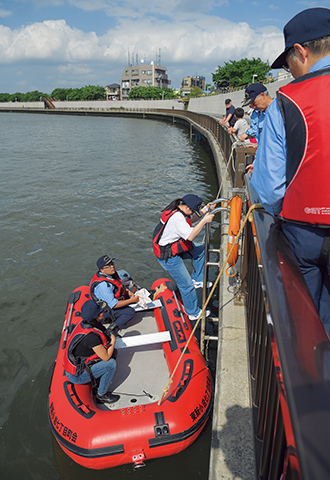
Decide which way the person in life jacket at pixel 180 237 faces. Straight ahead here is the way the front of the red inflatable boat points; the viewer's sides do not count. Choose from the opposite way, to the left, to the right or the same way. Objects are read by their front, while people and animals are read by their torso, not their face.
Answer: to the left

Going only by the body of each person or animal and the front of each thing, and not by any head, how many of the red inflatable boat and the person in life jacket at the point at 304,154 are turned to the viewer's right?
0

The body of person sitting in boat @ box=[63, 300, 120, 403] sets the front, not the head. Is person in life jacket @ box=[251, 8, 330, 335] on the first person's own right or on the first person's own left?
on the first person's own right

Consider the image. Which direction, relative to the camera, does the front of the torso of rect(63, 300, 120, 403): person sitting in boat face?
to the viewer's right

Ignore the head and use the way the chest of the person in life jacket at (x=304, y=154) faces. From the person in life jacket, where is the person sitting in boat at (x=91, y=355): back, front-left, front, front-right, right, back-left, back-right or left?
front

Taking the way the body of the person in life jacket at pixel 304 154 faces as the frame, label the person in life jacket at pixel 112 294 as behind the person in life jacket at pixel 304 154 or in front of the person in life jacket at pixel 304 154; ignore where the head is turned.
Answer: in front

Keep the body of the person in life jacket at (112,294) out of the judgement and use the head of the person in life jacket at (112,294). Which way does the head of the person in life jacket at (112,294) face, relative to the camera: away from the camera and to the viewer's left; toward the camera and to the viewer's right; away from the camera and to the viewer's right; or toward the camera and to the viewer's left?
toward the camera and to the viewer's right

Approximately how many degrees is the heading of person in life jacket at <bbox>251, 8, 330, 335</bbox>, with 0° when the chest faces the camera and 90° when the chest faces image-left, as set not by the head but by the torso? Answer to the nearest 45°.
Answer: approximately 135°
